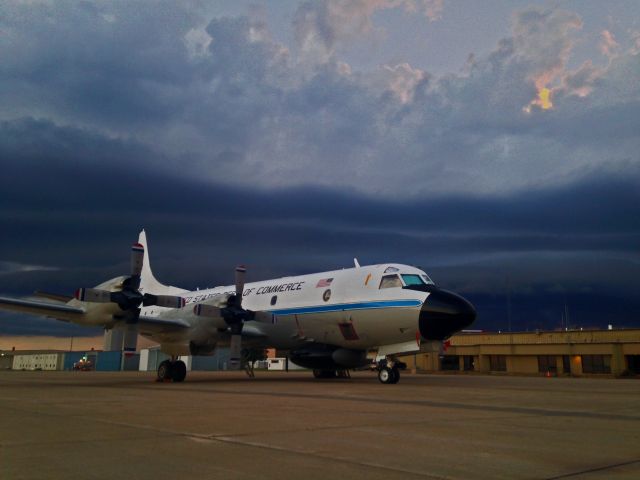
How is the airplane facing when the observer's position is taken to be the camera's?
facing the viewer and to the right of the viewer
